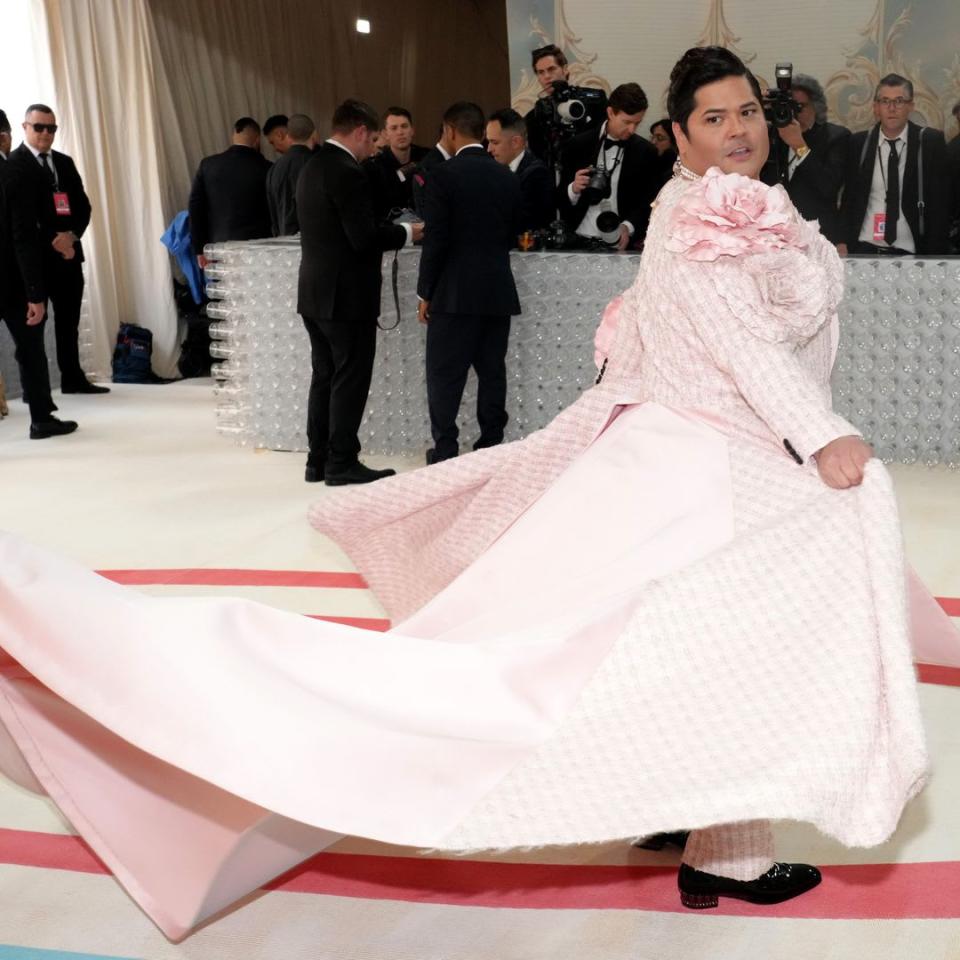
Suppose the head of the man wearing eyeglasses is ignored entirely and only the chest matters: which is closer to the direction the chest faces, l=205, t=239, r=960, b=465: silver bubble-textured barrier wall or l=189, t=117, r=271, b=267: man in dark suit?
the silver bubble-textured barrier wall

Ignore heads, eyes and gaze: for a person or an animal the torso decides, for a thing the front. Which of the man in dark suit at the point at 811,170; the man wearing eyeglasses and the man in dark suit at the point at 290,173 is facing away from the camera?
the man in dark suit at the point at 290,173

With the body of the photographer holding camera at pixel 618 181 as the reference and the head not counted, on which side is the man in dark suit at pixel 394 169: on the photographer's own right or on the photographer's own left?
on the photographer's own right

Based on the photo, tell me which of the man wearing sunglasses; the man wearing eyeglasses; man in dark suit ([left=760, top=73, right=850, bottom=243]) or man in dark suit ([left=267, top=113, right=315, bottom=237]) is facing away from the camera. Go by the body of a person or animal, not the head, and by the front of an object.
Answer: man in dark suit ([left=267, top=113, right=315, bottom=237])

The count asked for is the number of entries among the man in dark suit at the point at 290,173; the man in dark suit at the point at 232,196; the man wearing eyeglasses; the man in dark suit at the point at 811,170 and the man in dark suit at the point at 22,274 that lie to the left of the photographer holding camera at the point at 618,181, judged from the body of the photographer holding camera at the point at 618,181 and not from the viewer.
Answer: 2

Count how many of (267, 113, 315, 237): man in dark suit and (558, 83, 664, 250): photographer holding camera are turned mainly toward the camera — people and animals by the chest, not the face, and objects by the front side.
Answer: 1

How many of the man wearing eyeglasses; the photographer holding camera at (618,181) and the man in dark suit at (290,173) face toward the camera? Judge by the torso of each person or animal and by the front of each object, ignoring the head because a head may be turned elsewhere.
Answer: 2

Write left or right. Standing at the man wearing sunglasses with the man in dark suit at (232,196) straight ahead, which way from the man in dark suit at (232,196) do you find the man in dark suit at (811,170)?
right

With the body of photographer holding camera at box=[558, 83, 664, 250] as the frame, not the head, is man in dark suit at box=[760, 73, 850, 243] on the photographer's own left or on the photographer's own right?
on the photographer's own left

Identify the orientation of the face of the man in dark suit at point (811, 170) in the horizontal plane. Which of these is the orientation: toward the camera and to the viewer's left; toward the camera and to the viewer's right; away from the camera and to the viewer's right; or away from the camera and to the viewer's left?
toward the camera and to the viewer's left

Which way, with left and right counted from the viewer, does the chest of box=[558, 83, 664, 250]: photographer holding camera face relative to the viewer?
facing the viewer

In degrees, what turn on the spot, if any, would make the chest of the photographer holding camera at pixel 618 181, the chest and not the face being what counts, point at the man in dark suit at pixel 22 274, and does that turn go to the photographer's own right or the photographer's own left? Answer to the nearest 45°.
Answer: approximately 90° to the photographer's own right

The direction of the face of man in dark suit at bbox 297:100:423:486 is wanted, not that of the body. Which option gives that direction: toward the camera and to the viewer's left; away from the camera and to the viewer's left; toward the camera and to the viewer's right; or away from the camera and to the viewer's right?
away from the camera and to the viewer's right

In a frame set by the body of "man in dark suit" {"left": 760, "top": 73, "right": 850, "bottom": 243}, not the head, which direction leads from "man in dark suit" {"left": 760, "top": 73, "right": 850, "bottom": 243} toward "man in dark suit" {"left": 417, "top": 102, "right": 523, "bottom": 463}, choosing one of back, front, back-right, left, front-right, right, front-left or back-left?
front

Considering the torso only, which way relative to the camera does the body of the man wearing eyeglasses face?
toward the camera

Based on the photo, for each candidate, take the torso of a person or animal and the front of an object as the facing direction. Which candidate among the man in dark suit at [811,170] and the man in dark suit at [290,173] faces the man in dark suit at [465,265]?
the man in dark suit at [811,170]

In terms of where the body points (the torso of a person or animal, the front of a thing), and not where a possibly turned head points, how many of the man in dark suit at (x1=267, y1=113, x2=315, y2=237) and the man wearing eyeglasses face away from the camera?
1

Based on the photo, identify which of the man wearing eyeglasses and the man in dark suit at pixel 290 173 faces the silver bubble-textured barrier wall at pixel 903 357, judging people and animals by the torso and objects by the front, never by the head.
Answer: the man wearing eyeglasses
